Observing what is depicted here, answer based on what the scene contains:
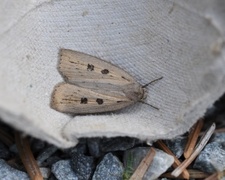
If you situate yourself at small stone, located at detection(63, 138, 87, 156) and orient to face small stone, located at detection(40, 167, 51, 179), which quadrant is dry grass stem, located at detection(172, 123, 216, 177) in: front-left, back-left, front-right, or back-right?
back-left

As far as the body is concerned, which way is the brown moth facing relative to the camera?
to the viewer's right

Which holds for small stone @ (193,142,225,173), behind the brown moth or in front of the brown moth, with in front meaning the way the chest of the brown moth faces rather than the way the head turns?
in front
